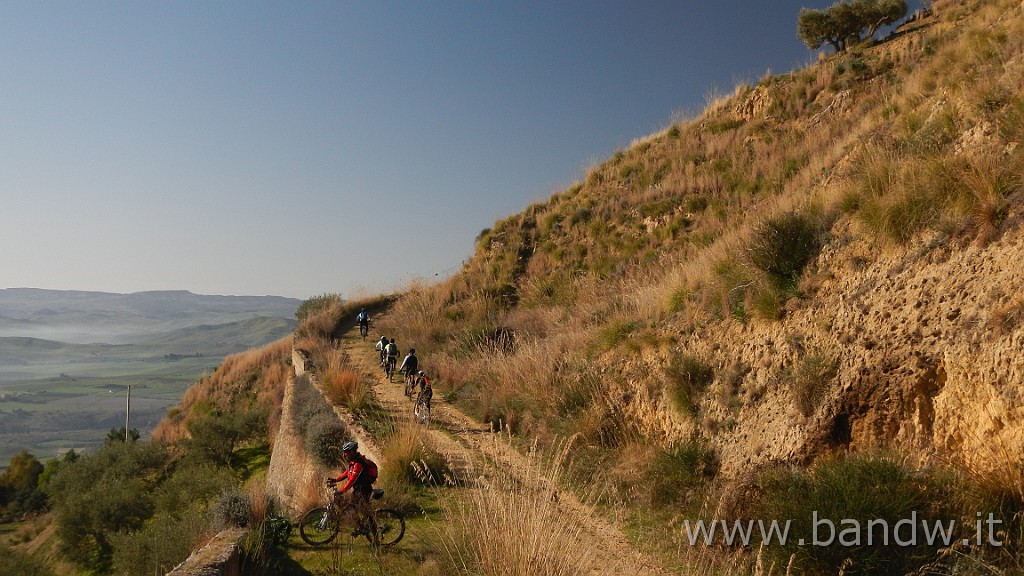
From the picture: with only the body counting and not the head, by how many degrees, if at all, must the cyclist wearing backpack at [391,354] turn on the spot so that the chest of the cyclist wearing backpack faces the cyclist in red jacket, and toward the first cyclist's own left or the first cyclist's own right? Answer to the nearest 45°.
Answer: approximately 180°

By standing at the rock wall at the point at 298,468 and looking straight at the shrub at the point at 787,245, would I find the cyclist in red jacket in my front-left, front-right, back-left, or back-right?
front-right

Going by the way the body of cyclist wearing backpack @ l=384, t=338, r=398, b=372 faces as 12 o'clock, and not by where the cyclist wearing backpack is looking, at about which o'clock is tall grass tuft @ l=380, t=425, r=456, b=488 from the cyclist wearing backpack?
The tall grass tuft is roughly at 6 o'clock from the cyclist wearing backpack.

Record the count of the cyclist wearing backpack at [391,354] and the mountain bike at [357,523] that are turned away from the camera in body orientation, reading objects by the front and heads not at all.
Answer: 1

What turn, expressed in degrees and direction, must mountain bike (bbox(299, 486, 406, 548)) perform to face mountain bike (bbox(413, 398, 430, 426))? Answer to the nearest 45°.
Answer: approximately 90° to its right

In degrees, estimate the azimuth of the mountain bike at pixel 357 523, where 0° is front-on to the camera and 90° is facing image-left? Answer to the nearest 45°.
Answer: approximately 90°

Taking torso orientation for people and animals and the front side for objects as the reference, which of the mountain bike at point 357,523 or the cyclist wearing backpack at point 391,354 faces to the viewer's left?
the mountain bike

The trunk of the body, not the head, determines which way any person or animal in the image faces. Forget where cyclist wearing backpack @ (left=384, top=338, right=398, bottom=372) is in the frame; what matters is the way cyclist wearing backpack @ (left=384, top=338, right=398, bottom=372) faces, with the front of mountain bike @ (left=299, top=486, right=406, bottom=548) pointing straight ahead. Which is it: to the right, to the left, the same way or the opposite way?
to the right

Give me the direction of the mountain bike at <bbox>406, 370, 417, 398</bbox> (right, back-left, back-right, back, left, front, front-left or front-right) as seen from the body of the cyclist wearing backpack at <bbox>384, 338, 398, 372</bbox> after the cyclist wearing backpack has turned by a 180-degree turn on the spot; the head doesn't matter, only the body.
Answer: front

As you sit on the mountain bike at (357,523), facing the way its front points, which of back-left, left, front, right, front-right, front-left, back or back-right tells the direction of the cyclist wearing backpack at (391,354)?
right

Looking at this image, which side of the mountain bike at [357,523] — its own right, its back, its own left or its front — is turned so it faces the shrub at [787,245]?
back

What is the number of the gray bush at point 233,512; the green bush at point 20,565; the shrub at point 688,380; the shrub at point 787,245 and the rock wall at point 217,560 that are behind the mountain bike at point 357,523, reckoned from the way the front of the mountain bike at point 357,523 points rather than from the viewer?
2

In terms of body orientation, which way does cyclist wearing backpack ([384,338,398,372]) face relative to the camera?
away from the camera
